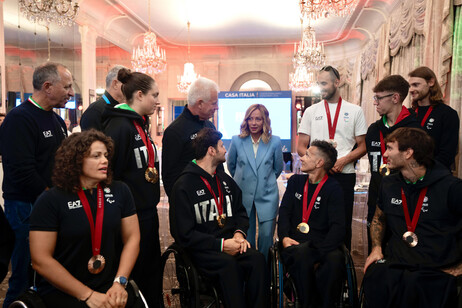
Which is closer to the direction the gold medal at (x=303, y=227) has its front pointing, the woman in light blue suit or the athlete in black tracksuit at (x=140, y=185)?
the athlete in black tracksuit

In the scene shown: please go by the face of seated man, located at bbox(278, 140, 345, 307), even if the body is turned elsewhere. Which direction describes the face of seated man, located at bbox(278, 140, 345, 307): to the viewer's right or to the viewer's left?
to the viewer's left

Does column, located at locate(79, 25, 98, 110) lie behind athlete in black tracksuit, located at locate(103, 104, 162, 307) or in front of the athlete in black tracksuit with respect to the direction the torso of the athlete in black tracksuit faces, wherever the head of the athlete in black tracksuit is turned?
behind

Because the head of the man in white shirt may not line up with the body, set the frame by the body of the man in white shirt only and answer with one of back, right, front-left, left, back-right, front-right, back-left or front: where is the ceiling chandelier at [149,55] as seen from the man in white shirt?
back-right

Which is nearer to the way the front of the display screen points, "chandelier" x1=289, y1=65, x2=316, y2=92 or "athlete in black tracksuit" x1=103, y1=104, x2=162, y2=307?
the athlete in black tracksuit

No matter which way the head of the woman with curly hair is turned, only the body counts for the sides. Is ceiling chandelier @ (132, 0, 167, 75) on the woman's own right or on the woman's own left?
on the woman's own left

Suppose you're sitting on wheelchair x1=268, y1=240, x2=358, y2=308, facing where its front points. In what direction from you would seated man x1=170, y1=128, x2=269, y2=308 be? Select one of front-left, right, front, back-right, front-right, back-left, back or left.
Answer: right

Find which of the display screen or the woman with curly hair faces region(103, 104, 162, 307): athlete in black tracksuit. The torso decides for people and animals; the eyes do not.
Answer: the display screen

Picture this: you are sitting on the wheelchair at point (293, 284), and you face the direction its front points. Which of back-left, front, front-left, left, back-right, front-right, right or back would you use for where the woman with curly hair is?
front-right

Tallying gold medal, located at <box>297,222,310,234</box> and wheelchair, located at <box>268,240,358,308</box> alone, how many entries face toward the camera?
2
